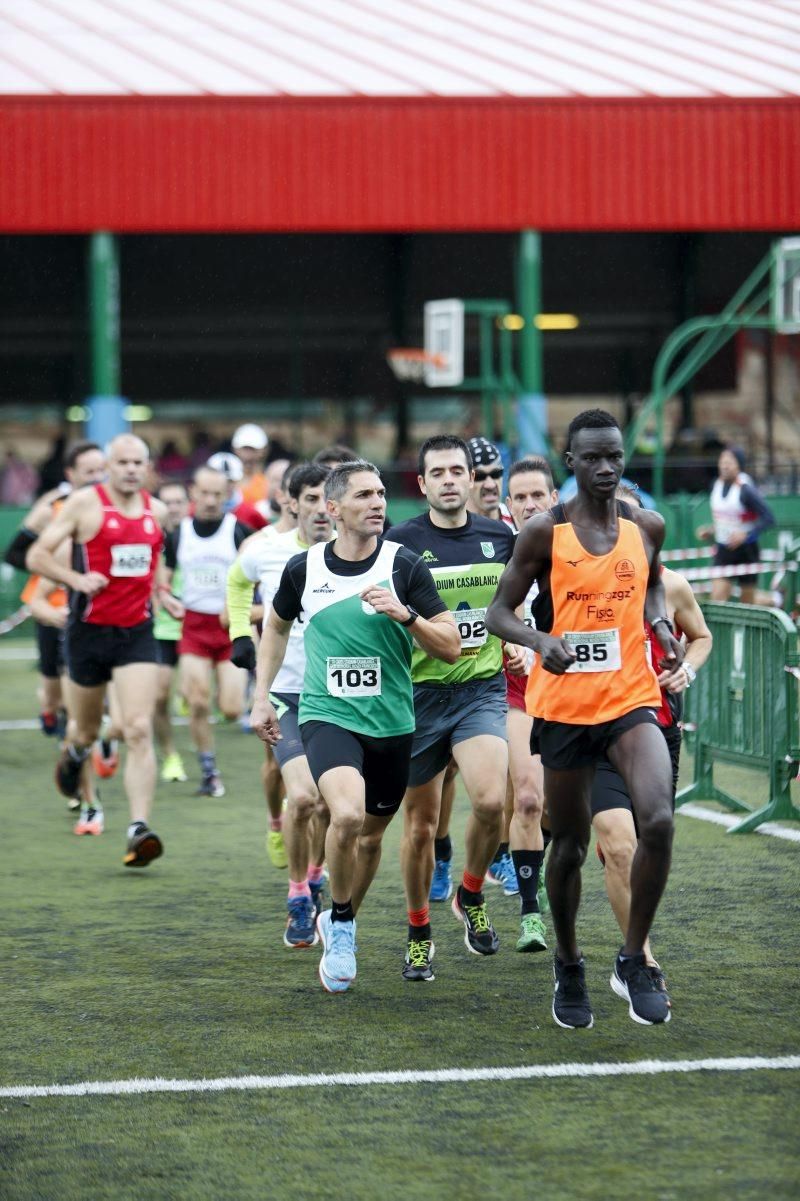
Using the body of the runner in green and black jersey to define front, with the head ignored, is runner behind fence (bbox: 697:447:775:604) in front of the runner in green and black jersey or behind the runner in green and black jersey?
behind

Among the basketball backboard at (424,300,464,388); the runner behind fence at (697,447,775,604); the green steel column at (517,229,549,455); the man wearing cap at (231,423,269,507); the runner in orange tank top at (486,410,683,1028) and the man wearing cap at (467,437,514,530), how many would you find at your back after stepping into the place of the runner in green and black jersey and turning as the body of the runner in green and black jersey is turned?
5

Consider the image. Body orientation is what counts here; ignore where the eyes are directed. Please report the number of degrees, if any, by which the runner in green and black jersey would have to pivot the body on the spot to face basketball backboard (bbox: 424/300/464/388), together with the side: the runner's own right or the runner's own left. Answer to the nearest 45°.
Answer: approximately 180°

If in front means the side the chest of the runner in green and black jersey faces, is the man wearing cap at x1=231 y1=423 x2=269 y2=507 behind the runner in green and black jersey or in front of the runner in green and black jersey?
behind

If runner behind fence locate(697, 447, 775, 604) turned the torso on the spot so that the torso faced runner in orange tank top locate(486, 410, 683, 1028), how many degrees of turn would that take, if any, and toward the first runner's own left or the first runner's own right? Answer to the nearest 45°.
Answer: approximately 45° to the first runner's own left

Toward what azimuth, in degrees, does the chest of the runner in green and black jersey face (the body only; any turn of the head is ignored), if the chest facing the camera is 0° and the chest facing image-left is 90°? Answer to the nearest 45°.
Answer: approximately 0°

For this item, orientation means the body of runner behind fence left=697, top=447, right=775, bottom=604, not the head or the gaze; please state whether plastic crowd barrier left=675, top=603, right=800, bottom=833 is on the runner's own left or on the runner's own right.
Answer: on the runner's own left
